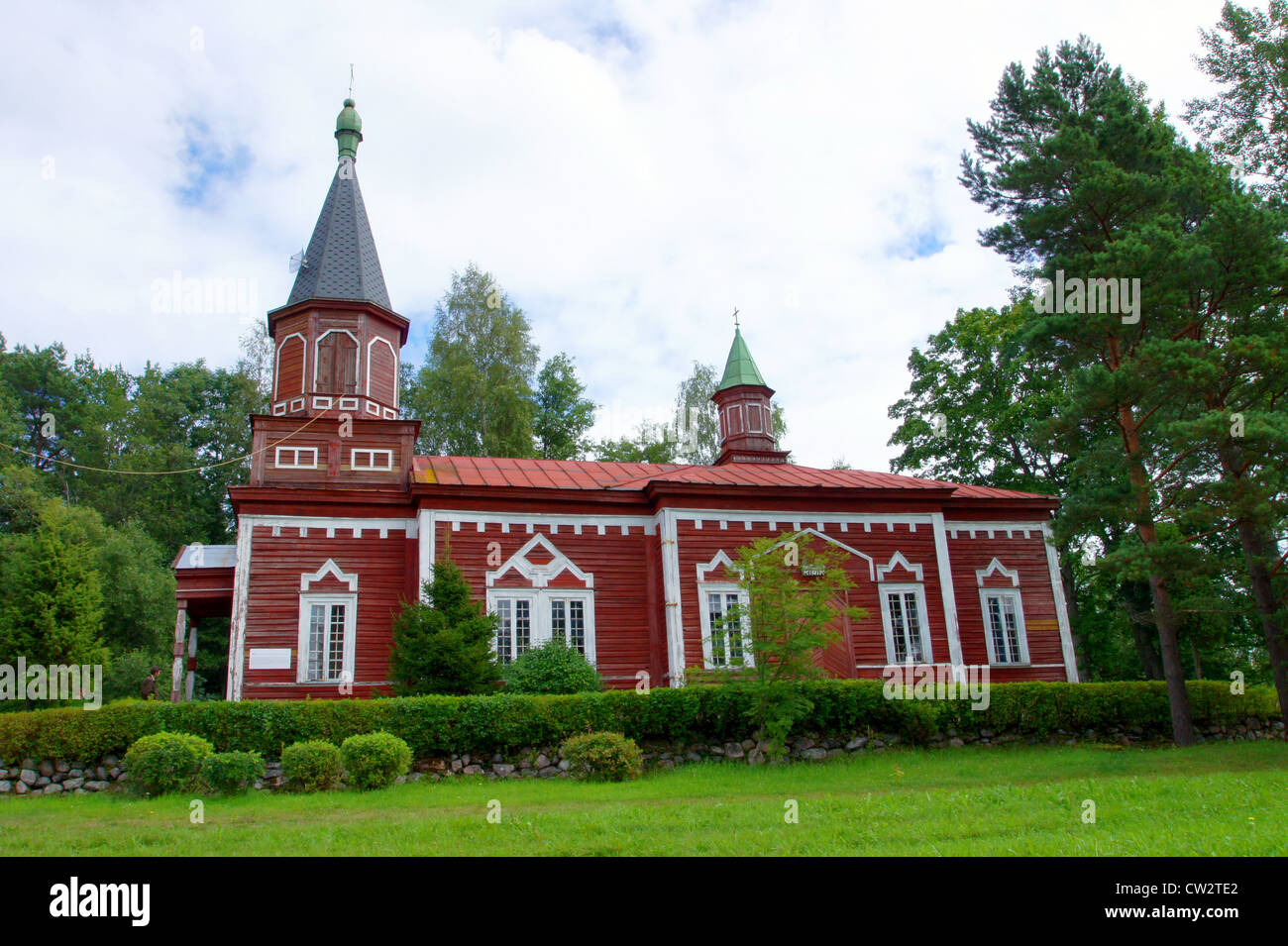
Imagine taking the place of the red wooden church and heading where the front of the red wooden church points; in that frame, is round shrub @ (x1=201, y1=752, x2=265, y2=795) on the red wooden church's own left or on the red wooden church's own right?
on the red wooden church's own left

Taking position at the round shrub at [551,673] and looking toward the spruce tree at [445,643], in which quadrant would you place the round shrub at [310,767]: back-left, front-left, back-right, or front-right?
front-left

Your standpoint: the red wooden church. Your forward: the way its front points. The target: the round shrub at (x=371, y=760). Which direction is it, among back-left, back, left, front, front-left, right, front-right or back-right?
left

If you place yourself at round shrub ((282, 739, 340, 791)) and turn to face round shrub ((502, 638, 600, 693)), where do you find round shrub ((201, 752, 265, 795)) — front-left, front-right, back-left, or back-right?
back-left

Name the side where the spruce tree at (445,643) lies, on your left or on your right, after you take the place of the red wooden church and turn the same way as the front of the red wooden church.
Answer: on your left

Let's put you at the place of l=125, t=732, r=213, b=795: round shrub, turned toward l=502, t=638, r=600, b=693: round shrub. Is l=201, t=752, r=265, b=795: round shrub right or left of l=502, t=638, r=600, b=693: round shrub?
right

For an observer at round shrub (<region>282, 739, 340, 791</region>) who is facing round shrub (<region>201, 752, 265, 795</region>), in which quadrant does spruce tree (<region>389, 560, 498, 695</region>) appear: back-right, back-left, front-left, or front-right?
back-right

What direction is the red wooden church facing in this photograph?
to the viewer's left

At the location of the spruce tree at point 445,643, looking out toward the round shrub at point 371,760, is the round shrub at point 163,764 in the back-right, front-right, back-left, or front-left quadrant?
front-right

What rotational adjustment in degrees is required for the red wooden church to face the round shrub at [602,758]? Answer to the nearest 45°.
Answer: approximately 90° to its left

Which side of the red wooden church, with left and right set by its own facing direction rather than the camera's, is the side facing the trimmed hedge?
left
